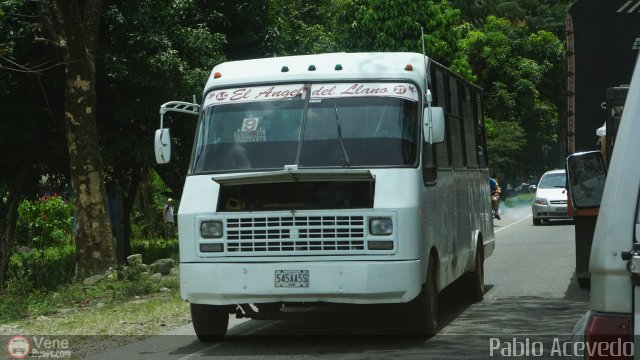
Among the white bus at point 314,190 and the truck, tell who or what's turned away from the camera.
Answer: the truck

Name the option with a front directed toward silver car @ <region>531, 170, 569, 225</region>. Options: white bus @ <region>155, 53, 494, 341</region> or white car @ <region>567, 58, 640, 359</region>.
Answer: white car @ <region>567, 58, 640, 359</region>

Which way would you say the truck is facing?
away from the camera

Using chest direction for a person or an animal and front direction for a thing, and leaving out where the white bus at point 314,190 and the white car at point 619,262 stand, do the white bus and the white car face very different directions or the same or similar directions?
very different directions

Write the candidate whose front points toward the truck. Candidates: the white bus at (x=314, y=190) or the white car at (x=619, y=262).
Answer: the white car

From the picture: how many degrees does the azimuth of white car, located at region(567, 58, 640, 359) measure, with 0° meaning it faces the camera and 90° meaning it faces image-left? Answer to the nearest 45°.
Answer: approximately 180°

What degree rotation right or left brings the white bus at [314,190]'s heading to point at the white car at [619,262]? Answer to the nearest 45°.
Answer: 0° — it already faces it

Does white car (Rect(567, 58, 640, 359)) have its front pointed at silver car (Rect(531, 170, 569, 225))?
yes
